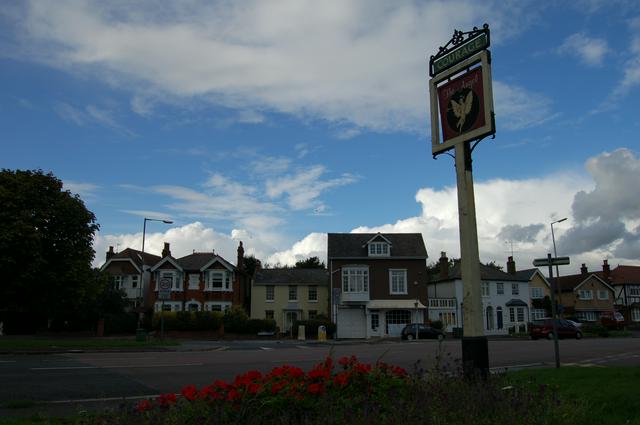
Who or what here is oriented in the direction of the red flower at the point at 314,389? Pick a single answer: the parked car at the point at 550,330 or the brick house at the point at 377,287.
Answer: the brick house

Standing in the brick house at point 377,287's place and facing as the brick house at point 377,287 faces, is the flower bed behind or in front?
in front

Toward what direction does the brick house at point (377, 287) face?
toward the camera

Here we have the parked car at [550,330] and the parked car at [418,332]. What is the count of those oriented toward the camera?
0

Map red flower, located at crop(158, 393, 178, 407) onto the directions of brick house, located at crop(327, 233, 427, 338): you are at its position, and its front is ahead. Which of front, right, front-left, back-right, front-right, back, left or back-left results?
front

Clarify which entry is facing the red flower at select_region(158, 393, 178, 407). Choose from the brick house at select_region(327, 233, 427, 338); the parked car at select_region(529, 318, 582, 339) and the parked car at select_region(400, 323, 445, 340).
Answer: the brick house

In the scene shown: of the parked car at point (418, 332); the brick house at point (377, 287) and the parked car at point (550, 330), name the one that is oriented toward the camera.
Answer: the brick house

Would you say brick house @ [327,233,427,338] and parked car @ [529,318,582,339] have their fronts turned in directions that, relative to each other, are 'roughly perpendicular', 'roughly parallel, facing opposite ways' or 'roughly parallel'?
roughly perpendicular

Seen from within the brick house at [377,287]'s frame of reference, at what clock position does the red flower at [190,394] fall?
The red flower is roughly at 12 o'clock from the brick house.

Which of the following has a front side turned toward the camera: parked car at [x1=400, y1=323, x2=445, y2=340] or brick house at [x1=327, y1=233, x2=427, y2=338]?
the brick house

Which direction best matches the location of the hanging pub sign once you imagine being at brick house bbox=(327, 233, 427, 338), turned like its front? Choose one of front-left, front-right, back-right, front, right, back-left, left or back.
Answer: front

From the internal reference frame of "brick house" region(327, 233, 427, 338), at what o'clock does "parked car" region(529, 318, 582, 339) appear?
The parked car is roughly at 10 o'clock from the brick house.
